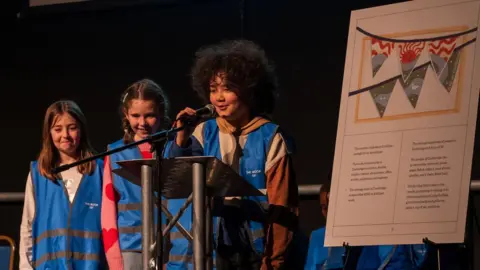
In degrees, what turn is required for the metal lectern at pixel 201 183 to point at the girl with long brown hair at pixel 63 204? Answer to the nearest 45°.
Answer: approximately 90° to its left

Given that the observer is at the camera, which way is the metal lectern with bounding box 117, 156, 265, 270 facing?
facing away from the viewer and to the right of the viewer

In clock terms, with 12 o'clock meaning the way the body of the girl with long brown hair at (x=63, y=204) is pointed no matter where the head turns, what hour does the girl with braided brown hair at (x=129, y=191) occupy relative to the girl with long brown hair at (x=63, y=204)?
the girl with braided brown hair at (x=129, y=191) is roughly at 10 o'clock from the girl with long brown hair at (x=63, y=204).

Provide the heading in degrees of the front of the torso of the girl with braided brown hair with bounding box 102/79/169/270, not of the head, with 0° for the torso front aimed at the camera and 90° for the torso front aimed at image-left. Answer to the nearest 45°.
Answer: approximately 315°

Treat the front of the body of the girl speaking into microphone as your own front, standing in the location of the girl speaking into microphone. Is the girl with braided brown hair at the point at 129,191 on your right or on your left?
on your right
